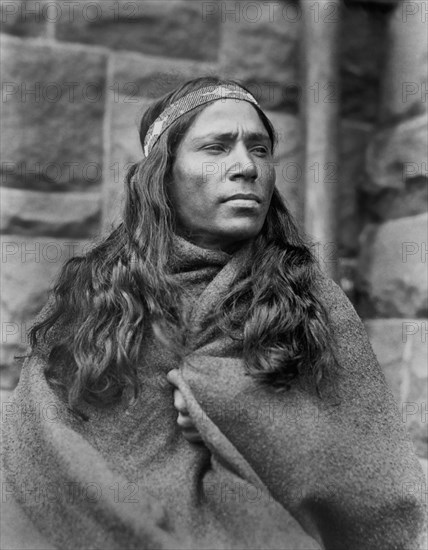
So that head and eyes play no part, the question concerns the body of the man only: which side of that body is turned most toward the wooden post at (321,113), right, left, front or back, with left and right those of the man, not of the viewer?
back

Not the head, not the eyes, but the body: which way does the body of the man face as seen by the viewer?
toward the camera

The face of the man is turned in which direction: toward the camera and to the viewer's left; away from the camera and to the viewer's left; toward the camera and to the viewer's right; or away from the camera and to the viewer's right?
toward the camera and to the viewer's right
